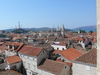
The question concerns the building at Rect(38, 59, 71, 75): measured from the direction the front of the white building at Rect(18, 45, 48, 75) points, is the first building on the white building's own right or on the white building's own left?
on the white building's own left

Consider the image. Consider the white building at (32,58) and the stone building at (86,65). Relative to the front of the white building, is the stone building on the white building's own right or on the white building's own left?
on the white building's own left

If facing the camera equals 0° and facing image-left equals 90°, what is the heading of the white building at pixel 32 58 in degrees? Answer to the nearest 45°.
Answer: approximately 45°
